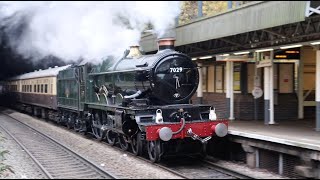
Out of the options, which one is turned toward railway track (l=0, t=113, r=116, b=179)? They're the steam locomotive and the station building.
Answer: the station building

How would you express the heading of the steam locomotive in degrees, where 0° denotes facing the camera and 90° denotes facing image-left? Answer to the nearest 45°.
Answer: approximately 315°

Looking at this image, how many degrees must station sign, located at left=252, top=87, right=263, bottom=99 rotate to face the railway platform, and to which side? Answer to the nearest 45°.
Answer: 0° — it already faces it

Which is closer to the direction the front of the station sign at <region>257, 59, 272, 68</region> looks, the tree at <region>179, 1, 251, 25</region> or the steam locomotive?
the steam locomotive

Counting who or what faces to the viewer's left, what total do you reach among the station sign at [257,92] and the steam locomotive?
0

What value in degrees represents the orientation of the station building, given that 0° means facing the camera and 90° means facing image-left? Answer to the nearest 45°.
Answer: approximately 45°

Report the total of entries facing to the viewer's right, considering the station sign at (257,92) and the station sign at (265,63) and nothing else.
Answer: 0

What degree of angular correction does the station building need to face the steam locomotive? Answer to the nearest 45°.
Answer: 0° — it already faces it

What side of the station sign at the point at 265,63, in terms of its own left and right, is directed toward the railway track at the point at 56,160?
front

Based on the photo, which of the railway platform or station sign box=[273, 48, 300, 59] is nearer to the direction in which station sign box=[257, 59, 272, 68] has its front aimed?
the railway platform
